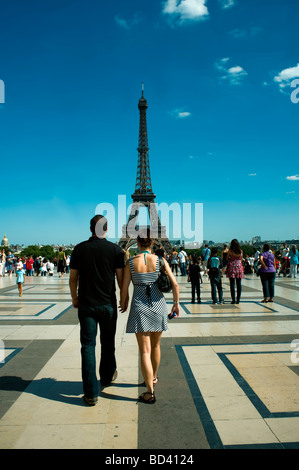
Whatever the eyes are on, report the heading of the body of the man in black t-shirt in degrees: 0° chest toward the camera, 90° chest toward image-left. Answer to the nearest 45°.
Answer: approximately 180°

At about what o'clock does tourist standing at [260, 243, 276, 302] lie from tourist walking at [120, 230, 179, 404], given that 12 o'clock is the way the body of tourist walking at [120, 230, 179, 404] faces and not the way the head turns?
tourist standing at [260, 243, 276, 302] is roughly at 1 o'clock from tourist walking at [120, 230, 179, 404].

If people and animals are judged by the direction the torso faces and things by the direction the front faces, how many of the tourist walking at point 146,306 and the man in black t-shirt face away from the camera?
2

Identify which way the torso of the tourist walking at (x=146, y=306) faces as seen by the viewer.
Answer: away from the camera

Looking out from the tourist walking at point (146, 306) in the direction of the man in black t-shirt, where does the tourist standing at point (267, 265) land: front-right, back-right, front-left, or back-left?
back-right

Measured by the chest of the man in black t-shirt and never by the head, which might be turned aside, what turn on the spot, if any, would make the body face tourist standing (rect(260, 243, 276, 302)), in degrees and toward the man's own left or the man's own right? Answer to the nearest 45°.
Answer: approximately 45° to the man's own right

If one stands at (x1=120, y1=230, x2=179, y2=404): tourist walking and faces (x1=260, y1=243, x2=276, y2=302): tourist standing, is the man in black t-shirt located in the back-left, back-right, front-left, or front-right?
back-left
